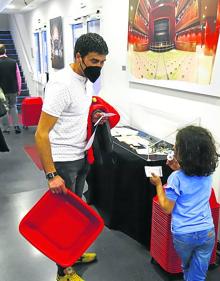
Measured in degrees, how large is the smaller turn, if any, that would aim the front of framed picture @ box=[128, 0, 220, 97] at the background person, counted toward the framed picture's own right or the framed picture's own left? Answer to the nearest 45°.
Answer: approximately 90° to the framed picture's own right

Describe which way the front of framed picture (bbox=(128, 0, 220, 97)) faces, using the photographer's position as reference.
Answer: facing the viewer and to the left of the viewer

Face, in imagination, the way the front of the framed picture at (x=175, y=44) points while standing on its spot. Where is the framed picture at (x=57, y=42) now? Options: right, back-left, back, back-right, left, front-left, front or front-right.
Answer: right

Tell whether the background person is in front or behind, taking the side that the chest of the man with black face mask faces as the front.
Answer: behind

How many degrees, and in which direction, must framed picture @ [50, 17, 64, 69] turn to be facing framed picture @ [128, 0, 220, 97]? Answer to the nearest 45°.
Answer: approximately 45° to its left
